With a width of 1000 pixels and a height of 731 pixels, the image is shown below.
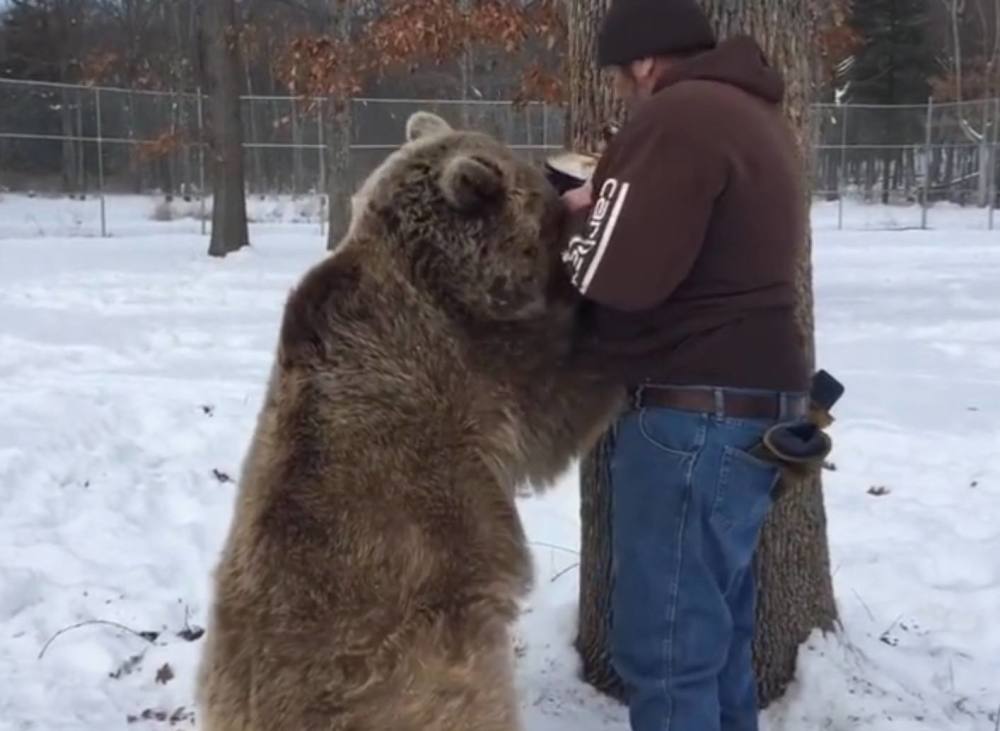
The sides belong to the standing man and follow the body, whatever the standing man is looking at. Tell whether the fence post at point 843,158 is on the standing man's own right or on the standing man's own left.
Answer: on the standing man's own right

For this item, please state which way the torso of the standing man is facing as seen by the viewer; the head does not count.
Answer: to the viewer's left

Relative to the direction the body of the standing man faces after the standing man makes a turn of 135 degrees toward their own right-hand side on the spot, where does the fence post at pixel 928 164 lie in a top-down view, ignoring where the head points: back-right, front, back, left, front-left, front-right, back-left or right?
front-left

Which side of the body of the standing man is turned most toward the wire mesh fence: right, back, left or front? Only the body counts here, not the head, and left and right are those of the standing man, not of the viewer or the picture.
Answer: right

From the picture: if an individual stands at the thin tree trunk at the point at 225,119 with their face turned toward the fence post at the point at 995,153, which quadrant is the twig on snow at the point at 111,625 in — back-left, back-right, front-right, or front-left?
back-right

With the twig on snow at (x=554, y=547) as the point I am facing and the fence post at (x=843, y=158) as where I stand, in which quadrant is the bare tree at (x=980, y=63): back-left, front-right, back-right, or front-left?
back-left
